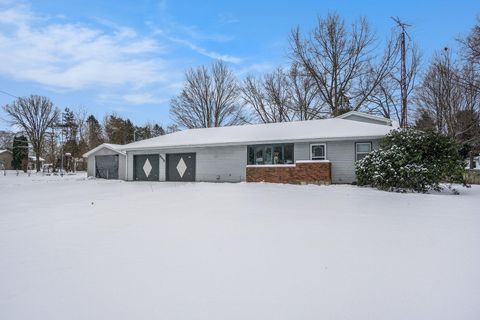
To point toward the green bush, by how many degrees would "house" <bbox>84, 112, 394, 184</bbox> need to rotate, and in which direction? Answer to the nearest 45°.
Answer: approximately 45° to its left

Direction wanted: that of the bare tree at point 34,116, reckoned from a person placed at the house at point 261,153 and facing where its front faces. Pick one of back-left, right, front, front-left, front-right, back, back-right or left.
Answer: back-right

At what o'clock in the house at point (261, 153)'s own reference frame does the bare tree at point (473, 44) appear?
The bare tree is roughly at 9 o'clock from the house.

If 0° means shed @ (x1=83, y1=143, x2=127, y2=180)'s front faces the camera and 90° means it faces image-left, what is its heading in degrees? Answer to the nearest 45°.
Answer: approximately 0°

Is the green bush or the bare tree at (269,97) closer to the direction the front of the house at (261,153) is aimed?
the green bush

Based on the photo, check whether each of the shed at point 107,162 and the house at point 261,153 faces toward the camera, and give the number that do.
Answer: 2

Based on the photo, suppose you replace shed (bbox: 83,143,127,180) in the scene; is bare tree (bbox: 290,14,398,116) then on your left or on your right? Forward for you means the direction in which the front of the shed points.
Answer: on your left

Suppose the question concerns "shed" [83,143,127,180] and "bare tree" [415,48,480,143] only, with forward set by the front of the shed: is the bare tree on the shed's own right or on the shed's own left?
on the shed's own left

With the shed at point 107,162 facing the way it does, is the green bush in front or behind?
in front
